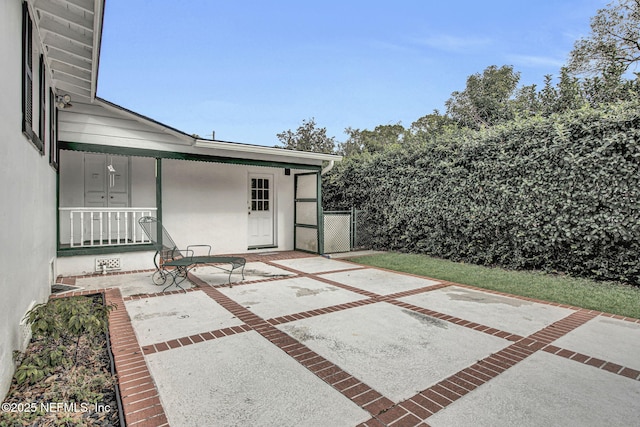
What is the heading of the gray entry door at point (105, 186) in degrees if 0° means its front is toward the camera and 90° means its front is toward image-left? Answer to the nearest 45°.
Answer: approximately 0°

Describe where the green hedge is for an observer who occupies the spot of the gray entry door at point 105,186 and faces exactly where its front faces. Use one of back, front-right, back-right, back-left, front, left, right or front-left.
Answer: front-left

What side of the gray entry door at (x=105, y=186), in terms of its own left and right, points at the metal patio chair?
front

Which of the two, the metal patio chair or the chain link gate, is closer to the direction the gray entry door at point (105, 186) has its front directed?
the metal patio chair

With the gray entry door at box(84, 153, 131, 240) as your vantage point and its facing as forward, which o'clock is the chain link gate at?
The chain link gate is roughly at 9 o'clock from the gray entry door.

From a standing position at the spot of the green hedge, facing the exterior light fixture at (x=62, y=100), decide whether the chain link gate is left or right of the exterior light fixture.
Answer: right

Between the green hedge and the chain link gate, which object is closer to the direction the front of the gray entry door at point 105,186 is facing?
the green hedge

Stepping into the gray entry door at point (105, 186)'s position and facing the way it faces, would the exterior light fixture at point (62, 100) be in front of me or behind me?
in front
